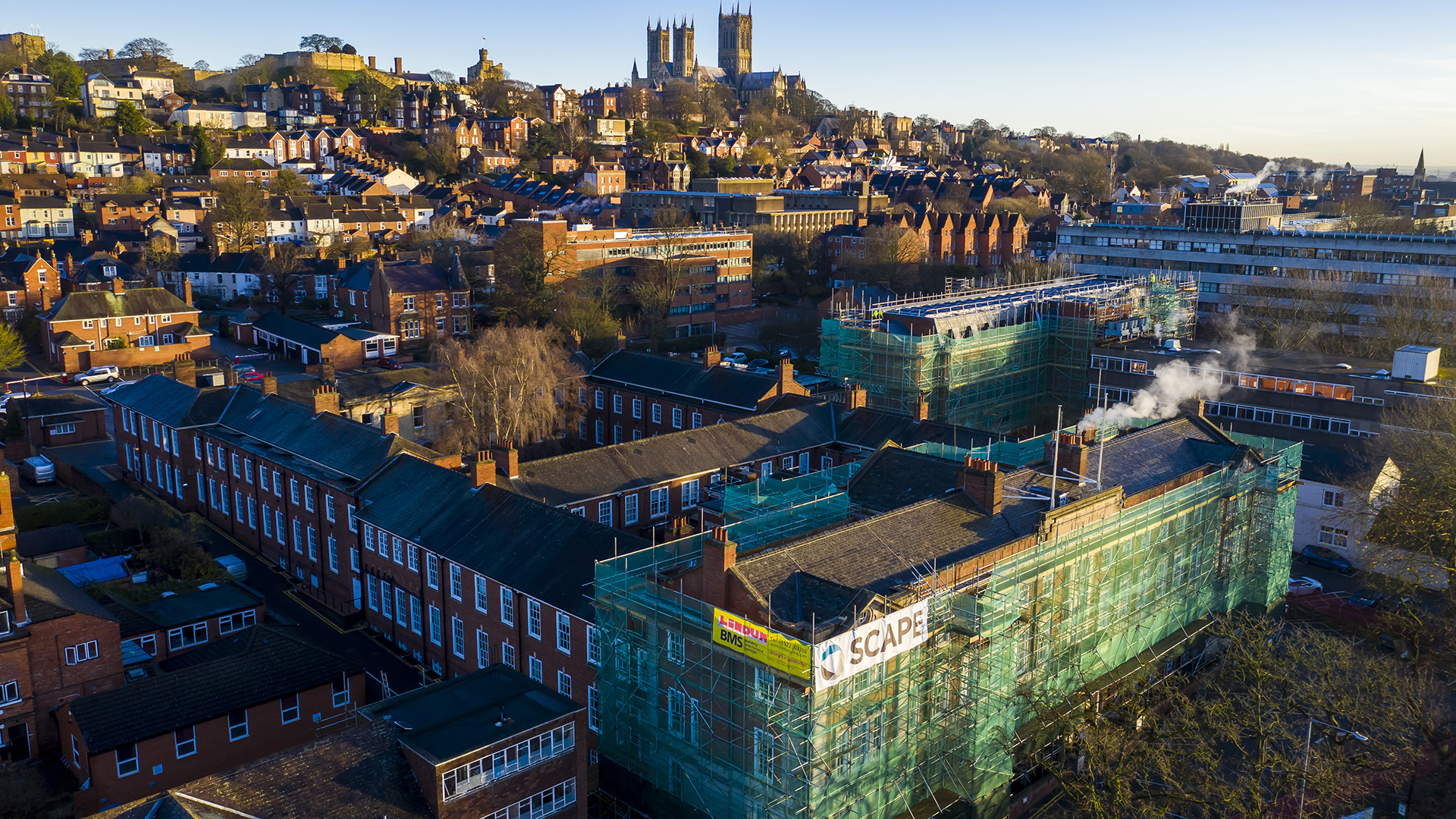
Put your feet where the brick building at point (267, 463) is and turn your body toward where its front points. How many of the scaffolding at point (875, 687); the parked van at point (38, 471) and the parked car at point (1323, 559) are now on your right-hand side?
1

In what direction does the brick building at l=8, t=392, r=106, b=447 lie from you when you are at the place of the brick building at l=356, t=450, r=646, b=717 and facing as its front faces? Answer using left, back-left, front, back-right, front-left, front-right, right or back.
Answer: right

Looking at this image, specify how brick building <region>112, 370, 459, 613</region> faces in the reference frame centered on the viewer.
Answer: facing the viewer and to the left of the viewer

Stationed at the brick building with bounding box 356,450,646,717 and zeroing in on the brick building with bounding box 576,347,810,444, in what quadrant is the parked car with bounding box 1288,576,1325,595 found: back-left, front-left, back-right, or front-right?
front-right

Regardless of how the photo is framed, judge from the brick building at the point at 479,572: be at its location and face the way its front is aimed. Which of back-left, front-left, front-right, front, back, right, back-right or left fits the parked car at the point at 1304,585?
back-left

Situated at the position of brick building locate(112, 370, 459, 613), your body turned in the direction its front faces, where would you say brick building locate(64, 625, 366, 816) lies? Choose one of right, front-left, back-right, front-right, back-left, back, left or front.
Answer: front-left

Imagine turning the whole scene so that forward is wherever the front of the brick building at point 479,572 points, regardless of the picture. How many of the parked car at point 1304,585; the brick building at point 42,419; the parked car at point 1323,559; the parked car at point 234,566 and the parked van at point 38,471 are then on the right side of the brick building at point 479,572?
3

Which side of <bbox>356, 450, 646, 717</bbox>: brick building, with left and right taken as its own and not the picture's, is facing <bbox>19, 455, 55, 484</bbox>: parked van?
right

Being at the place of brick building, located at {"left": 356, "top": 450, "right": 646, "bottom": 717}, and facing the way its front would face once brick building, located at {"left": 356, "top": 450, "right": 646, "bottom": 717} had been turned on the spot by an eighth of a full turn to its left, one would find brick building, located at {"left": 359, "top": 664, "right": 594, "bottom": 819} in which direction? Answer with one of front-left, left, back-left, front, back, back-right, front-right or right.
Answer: front

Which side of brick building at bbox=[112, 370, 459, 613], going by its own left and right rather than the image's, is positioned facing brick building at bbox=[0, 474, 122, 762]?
front

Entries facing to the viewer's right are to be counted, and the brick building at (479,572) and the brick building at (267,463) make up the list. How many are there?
0

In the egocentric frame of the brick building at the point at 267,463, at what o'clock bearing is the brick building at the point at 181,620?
the brick building at the point at 181,620 is roughly at 11 o'clock from the brick building at the point at 267,463.

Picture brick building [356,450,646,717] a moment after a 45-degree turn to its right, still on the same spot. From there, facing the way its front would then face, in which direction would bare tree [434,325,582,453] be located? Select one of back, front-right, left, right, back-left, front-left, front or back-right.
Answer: right

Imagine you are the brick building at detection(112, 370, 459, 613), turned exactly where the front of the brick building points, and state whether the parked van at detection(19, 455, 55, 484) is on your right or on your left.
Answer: on your right

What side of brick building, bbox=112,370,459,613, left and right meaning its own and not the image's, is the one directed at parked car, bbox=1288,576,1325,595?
left

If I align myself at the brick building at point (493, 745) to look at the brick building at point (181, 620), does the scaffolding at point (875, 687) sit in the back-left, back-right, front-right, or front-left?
back-right
